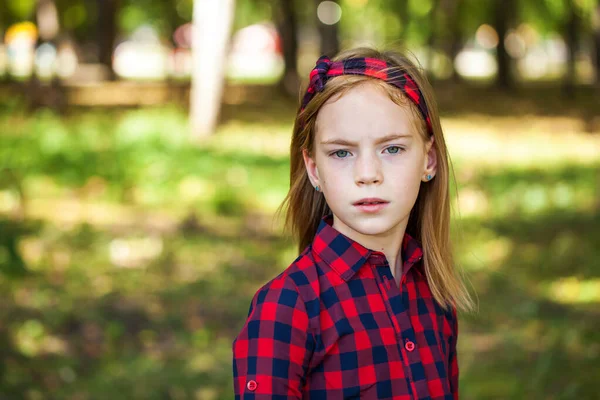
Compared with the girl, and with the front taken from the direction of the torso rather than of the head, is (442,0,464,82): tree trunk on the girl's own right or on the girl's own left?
on the girl's own left

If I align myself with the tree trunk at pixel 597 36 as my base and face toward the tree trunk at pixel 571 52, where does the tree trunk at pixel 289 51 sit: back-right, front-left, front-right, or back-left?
front-left

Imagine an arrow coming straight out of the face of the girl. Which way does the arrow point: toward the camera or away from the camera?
toward the camera

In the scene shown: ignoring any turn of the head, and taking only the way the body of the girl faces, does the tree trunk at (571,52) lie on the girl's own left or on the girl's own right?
on the girl's own left

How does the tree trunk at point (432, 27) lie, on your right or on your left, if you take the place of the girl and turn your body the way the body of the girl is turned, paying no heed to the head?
on your left

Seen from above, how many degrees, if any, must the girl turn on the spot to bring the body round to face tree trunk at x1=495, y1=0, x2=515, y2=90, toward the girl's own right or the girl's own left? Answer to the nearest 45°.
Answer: approximately 135° to the girl's own left

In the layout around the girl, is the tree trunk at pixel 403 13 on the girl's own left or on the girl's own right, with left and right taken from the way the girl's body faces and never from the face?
on the girl's own left

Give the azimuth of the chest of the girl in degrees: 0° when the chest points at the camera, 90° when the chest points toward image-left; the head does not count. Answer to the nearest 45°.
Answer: approximately 315°
